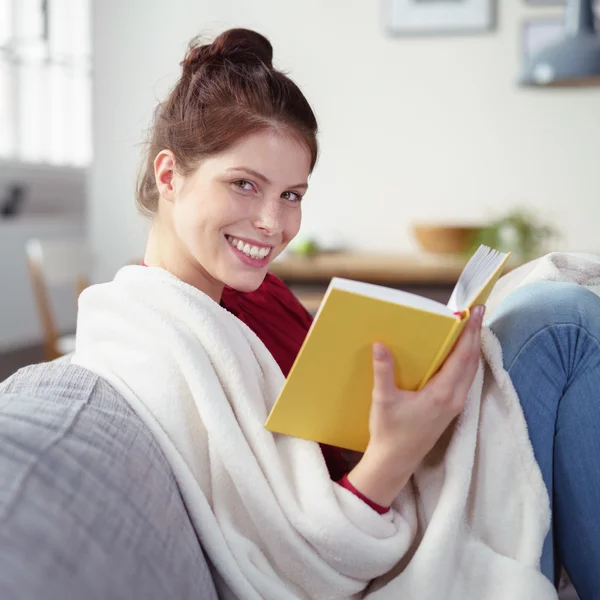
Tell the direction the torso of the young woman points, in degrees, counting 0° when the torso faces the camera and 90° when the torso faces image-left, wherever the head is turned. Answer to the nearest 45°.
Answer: approximately 270°

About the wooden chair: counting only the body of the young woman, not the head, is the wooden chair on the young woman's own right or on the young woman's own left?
on the young woman's own left

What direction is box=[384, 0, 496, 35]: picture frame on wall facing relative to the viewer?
toward the camera

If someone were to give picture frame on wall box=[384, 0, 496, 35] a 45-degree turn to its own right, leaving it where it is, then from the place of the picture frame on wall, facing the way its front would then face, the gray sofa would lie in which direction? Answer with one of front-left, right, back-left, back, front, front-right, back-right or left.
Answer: front-left

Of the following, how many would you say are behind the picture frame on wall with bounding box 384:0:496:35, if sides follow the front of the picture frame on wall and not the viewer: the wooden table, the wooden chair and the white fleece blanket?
0

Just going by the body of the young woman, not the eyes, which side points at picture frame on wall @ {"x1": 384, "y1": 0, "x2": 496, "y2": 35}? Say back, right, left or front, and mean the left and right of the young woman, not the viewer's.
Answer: left

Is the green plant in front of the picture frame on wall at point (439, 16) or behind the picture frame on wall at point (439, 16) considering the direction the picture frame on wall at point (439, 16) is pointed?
in front

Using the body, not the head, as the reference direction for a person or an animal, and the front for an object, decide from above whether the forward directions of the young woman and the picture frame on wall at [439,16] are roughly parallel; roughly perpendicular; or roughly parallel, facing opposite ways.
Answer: roughly perpendicular

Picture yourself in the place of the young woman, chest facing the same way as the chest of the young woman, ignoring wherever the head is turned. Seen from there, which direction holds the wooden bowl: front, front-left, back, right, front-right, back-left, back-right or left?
left

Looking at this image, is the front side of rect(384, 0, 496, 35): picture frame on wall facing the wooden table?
yes

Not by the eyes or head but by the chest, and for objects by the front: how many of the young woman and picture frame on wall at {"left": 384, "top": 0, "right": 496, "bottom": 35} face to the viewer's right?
1

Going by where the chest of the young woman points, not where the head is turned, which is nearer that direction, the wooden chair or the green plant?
the green plant

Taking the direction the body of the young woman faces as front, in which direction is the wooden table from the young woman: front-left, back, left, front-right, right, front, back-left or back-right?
left

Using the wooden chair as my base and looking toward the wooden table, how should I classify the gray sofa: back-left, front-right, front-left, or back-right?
front-right
